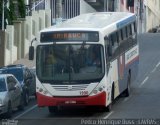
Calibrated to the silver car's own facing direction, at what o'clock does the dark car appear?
The dark car is roughly at 5 o'clock from the silver car.

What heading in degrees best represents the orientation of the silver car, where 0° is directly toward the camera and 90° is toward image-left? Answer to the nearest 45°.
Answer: approximately 45°

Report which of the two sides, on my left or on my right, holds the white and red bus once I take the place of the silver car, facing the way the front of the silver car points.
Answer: on my left
